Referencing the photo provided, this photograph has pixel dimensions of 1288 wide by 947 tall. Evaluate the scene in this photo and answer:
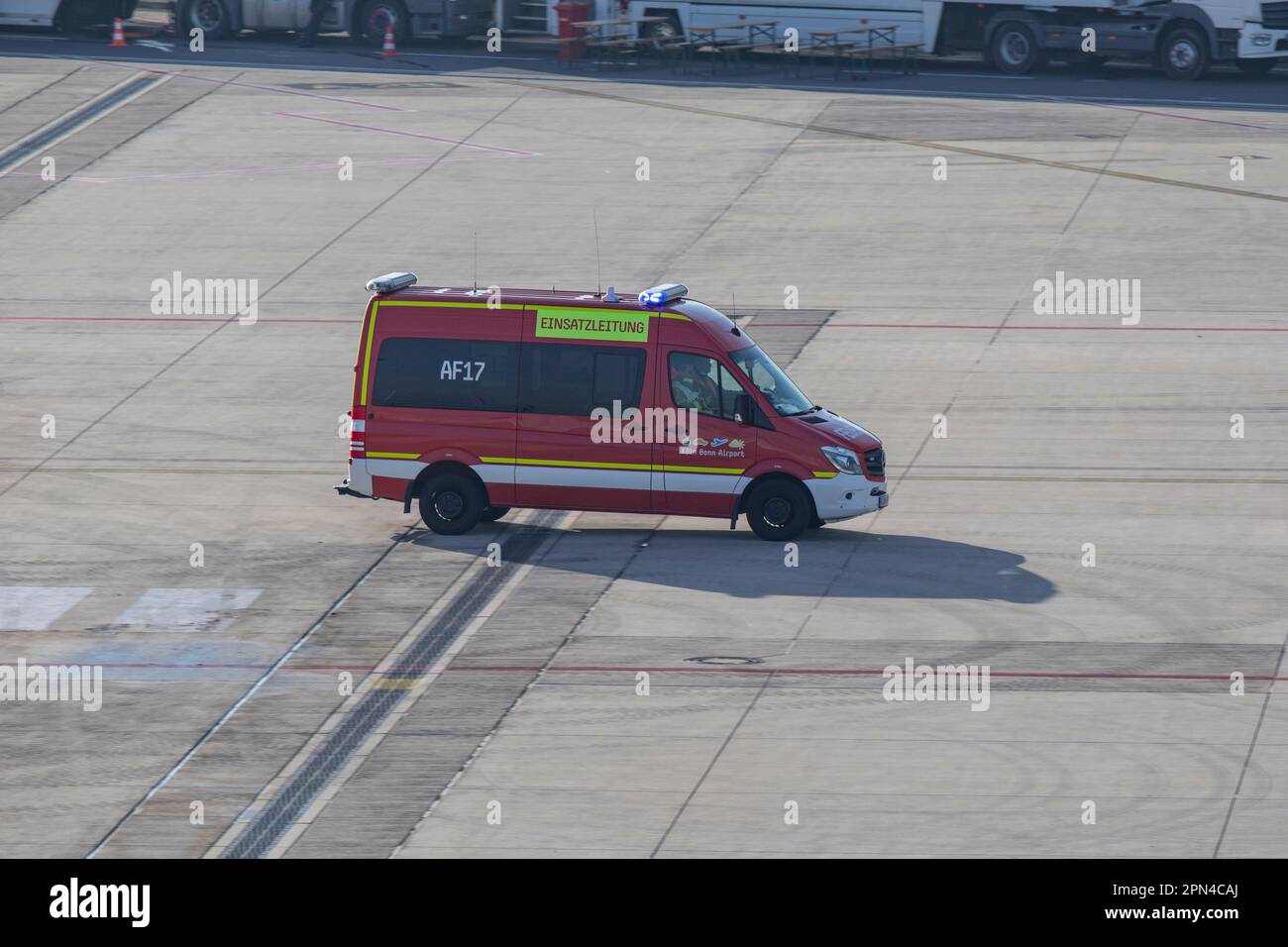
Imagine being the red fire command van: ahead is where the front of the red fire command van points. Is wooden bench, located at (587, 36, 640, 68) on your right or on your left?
on your left

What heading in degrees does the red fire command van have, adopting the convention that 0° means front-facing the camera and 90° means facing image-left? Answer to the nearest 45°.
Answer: approximately 270°

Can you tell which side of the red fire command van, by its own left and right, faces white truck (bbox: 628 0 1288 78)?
left

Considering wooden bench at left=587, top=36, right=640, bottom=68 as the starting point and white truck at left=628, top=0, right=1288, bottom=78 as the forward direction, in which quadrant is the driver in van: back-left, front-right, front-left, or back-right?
front-right
